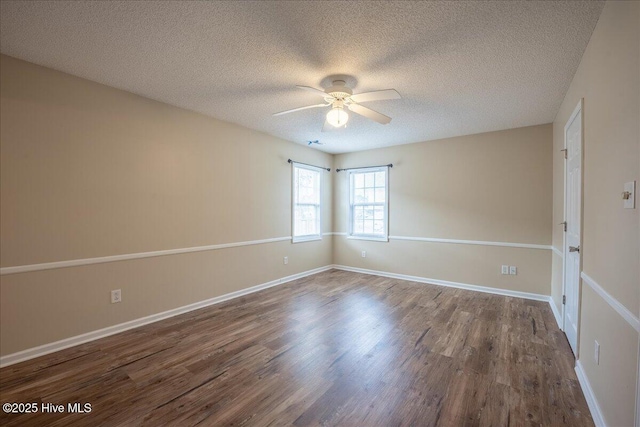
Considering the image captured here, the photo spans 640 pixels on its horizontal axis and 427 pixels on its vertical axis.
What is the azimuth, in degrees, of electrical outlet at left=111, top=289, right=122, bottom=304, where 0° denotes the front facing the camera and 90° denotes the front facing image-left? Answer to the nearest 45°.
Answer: approximately 0°

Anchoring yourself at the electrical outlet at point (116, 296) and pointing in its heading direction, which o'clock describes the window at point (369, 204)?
The window is roughly at 9 o'clock from the electrical outlet.

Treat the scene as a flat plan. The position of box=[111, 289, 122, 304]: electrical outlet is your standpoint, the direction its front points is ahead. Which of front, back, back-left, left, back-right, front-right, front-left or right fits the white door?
front-left

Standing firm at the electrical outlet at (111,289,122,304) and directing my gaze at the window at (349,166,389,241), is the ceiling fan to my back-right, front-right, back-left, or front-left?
front-right

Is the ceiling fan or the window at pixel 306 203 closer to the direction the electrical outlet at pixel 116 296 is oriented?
the ceiling fan

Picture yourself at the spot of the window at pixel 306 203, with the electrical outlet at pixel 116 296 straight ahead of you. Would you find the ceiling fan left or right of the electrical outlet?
left

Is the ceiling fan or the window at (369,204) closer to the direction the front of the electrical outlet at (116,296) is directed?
the ceiling fan

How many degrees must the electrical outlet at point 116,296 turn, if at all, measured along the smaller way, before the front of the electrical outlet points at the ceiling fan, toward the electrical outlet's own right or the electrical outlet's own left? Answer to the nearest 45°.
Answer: approximately 45° to the electrical outlet's own left

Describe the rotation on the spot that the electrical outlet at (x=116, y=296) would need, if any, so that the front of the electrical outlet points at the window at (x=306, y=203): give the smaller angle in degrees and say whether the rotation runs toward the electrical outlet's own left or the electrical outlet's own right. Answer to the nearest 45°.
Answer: approximately 90° to the electrical outlet's own left
